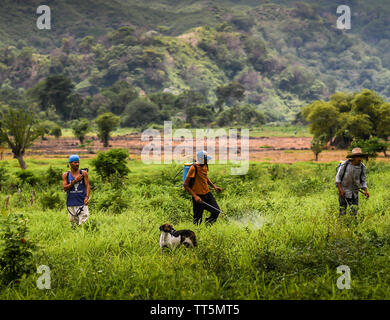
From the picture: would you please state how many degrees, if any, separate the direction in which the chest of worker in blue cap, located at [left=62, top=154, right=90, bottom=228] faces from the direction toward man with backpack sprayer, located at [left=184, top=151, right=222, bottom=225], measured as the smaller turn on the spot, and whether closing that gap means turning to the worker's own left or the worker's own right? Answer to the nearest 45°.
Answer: approximately 90° to the worker's own left

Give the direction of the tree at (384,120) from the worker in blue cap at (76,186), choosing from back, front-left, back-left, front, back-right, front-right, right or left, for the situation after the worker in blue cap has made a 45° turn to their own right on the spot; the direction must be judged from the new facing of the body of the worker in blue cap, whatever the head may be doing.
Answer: back

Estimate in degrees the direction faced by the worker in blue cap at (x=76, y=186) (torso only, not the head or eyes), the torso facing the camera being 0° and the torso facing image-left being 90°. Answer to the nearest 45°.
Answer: approximately 0°

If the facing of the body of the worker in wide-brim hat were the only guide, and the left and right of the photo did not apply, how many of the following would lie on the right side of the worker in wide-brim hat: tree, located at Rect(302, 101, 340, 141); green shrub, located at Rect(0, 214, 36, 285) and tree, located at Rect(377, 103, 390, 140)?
1

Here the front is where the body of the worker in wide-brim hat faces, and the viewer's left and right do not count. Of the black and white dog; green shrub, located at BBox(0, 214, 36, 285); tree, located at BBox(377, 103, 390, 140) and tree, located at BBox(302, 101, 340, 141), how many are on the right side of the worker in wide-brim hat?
2

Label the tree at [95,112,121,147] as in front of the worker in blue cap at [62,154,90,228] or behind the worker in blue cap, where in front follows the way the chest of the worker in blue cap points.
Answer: behind
